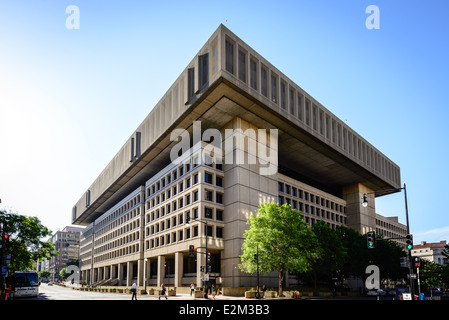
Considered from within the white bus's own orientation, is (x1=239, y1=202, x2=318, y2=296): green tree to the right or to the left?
on its left

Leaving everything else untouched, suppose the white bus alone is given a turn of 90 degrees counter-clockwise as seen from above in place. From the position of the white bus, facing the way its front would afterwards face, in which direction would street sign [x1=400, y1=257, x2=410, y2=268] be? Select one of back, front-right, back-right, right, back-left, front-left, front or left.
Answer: front-right

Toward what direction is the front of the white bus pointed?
toward the camera
